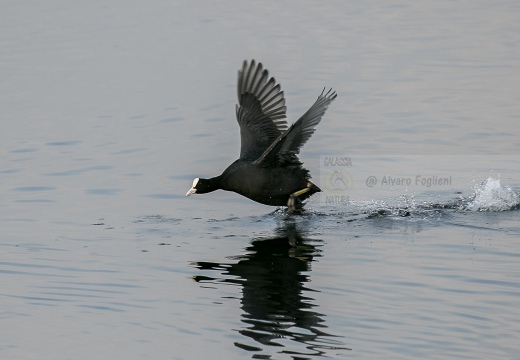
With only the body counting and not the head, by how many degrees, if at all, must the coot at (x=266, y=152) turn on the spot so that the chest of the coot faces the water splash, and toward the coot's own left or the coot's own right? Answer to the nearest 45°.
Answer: approximately 180°

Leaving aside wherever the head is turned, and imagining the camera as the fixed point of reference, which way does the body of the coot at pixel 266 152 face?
to the viewer's left
